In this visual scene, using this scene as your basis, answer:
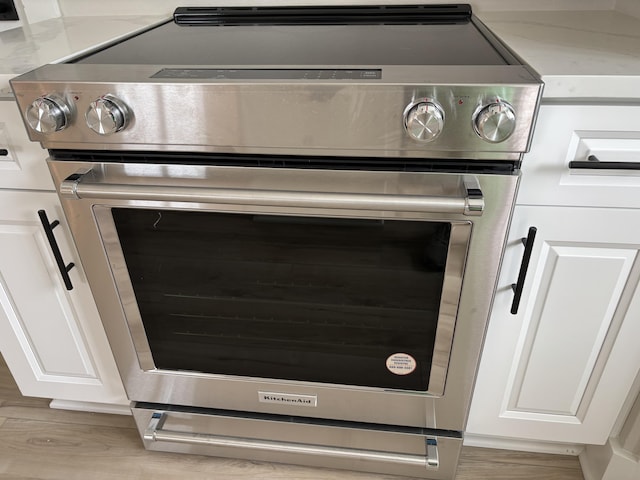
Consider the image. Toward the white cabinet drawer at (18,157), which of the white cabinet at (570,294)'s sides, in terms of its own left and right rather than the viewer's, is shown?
right

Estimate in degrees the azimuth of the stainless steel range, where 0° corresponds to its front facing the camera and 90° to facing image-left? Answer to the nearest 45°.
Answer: approximately 0°

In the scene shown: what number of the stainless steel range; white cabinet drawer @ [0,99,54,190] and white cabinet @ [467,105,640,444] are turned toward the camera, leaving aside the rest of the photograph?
3

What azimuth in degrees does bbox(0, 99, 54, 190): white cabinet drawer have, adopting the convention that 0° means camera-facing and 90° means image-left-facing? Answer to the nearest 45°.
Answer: approximately 0°

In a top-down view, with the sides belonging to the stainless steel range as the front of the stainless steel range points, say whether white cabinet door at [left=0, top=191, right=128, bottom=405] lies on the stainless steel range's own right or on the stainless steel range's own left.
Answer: on the stainless steel range's own right

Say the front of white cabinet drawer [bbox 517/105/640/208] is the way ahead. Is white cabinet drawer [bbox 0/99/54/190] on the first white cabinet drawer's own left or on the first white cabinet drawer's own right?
on the first white cabinet drawer's own right

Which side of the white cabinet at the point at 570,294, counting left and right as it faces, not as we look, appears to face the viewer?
front

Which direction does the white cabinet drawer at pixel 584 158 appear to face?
toward the camera

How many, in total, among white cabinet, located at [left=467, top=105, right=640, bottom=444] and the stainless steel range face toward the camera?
2
